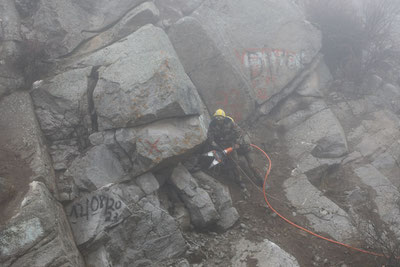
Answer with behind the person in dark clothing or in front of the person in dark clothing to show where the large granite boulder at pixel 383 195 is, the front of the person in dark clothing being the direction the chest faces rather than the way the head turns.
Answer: behind

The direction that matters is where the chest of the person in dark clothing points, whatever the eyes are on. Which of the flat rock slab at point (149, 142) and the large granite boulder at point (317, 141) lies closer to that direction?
the flat rock slab

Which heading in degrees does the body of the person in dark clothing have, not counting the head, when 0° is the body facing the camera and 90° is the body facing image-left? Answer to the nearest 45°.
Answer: approximately 90°

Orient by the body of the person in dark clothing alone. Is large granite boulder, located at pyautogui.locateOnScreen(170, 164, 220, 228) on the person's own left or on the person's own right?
on the person's own right

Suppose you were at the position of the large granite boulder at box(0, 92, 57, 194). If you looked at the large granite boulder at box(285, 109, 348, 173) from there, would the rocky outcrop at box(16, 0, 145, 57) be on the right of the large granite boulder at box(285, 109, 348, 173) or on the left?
left

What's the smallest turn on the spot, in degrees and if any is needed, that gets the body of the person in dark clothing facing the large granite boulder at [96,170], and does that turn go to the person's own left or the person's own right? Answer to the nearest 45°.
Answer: approximately 45° to the person's own left
